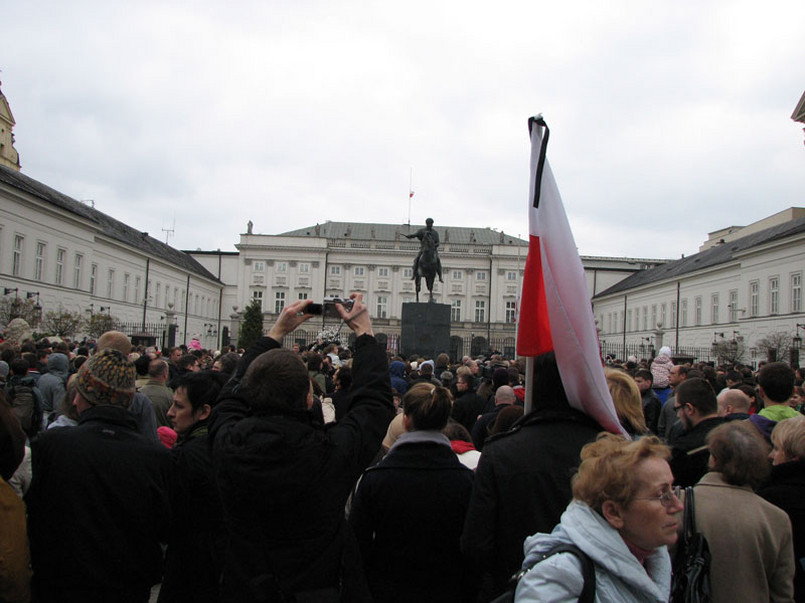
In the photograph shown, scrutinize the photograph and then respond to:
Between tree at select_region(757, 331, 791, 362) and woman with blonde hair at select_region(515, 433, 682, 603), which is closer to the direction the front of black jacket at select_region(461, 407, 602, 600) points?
the tree

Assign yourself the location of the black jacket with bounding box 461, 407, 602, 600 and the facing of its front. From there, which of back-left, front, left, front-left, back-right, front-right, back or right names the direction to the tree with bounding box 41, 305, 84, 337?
front-left

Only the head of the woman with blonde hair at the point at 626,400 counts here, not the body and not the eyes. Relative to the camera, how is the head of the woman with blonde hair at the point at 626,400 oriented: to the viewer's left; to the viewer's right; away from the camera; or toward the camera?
away from the camera

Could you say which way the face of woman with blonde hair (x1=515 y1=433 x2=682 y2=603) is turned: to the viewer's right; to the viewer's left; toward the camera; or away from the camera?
to the viewer's right

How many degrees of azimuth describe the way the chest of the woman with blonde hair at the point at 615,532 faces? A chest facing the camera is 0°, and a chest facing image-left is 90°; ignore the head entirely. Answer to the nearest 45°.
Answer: approximately 270°

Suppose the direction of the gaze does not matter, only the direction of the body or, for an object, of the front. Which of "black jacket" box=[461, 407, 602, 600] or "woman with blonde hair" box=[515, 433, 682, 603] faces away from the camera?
the black jacket

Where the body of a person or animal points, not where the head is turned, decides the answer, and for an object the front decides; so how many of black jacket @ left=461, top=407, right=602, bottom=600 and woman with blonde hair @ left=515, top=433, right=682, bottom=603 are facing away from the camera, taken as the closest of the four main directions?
1

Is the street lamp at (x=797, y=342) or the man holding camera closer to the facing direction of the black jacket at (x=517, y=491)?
the street lamp

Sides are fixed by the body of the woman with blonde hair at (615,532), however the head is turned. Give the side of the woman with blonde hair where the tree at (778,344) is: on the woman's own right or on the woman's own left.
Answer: on the woman's own left

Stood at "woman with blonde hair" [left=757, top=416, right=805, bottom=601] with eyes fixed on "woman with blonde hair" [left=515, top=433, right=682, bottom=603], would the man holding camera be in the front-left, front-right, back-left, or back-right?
front-right

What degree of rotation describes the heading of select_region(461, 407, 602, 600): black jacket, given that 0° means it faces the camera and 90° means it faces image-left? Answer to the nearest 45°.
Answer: approximately 180°
